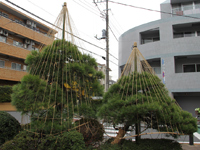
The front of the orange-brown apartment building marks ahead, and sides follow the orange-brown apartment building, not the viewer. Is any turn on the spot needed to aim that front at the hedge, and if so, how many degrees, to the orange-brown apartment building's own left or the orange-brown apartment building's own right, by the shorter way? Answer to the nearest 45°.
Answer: approximately 45° to the orange-brown apartment building's own right

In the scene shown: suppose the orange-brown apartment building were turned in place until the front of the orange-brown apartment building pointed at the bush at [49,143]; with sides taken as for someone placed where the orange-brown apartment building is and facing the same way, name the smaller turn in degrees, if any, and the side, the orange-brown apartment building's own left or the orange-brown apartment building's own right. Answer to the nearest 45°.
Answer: approximately 45° to the orange-brown apartment building's own right

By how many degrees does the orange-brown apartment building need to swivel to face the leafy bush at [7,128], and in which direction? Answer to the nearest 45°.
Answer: approximately 45° to its right

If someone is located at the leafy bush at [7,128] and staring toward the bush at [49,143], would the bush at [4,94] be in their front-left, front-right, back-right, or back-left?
back-left

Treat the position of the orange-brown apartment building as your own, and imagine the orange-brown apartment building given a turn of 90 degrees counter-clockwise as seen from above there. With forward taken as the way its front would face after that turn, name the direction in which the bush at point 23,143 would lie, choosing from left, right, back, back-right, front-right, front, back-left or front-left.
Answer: back-right

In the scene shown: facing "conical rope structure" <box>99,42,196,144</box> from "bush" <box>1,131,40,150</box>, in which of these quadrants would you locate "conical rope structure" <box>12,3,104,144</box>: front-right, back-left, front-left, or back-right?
front-left

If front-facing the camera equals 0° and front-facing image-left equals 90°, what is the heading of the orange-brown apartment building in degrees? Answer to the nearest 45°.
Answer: approximately 315°

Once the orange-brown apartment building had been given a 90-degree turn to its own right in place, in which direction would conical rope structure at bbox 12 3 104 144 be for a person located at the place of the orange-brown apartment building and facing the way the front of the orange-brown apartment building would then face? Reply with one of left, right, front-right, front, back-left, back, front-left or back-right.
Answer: front-left

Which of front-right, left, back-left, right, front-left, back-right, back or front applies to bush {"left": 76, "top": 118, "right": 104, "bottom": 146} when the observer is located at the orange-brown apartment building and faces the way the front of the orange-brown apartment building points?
front-right
